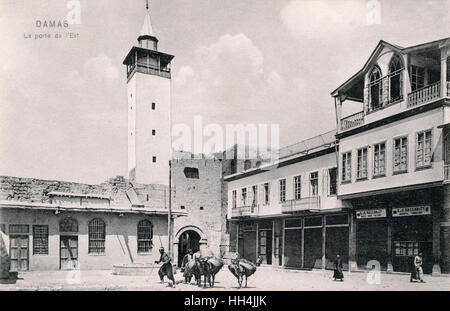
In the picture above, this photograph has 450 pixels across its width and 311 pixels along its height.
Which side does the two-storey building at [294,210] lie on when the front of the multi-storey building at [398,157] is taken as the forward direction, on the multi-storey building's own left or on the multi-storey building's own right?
on the multi-storey building's own right

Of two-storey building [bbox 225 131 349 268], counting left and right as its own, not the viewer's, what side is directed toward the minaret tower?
right

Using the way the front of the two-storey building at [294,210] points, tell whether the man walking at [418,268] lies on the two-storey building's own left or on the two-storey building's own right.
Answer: on the two-storey building's own left

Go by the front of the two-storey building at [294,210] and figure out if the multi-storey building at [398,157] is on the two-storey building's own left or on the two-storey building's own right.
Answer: on the two-storey building's own left

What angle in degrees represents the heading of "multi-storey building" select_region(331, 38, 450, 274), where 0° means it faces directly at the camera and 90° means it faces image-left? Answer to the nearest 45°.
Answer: approximately 45°
